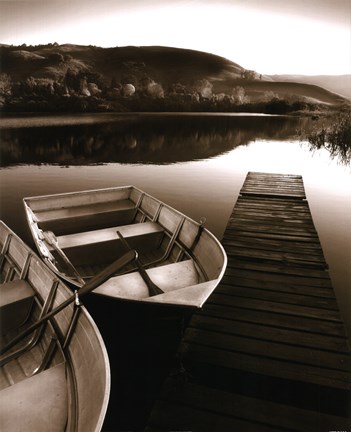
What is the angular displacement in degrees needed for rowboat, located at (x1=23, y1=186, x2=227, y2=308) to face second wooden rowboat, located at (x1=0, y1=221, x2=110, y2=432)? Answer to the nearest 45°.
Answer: approximately 45° to its right

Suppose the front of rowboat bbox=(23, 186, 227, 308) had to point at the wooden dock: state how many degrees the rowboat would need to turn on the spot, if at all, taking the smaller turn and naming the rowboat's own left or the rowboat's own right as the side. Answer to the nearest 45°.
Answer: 0° — it already faces it

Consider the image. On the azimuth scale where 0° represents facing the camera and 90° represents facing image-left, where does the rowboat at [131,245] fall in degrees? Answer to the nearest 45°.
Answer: approximately 315°

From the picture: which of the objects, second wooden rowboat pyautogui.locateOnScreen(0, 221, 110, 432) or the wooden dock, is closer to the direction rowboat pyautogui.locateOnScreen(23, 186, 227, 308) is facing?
the wooden dock
